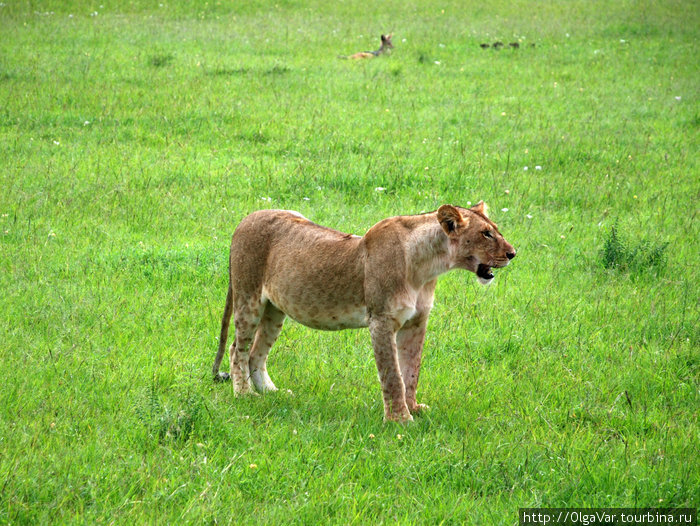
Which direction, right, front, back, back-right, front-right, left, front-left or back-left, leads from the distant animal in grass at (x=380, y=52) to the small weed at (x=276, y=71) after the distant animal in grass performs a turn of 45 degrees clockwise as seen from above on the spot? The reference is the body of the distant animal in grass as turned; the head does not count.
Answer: right

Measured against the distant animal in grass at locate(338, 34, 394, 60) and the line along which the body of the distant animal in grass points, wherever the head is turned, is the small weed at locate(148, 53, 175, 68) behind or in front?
behind

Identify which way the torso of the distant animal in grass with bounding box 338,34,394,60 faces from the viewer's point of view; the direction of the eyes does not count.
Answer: to the viewer's right

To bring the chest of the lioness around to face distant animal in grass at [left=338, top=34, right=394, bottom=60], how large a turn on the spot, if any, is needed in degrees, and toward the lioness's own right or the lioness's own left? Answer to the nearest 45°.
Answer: approximately 135° to the lioness's own left

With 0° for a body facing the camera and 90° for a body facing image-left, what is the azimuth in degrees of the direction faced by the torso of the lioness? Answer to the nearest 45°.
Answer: approximately 315°

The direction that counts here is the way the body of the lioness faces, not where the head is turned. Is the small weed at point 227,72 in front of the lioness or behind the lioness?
behind

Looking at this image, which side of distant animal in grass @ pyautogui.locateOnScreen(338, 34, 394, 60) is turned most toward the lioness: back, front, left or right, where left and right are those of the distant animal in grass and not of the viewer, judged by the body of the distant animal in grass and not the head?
right

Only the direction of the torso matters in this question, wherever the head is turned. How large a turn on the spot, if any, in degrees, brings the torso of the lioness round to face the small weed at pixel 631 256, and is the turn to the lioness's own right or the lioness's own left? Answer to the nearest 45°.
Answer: approximately 90° to the lioness's own left

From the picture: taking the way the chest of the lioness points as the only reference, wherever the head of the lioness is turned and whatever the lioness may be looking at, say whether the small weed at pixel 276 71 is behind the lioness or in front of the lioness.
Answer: behind

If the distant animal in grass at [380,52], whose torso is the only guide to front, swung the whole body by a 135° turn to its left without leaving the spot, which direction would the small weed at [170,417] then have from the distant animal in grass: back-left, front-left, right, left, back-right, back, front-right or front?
back-left

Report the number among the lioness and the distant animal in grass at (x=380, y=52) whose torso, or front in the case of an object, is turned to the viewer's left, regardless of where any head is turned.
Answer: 0
